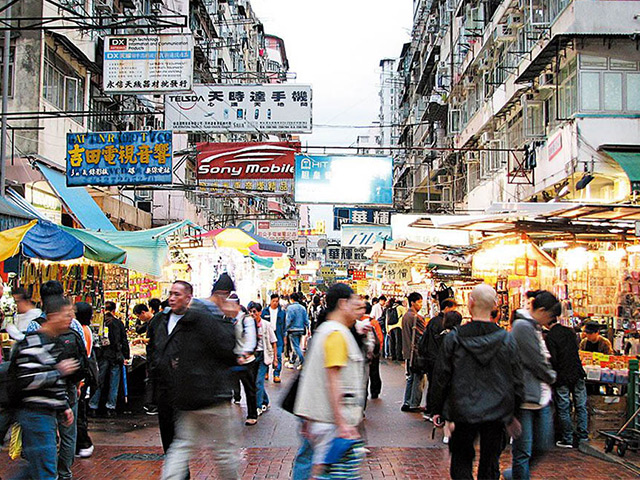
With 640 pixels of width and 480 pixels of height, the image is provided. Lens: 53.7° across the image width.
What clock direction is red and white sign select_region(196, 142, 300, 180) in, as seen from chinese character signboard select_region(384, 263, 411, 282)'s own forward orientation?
The red and white sign is roughly at 1 o'clock from the chinese character signboard.

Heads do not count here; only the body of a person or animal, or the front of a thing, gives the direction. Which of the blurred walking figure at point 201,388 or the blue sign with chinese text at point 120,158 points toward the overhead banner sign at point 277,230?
the blurred walking figure

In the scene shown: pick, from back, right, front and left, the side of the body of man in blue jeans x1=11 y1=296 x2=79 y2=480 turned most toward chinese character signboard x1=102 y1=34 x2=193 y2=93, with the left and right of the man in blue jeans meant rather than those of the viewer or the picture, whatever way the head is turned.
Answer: left

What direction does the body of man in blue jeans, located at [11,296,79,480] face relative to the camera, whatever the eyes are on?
to the viewer's right

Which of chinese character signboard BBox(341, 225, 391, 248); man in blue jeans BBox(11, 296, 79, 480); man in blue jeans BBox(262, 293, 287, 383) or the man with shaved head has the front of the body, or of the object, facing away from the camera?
the man with shaved head

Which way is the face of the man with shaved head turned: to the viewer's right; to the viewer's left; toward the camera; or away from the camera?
away from the camera
